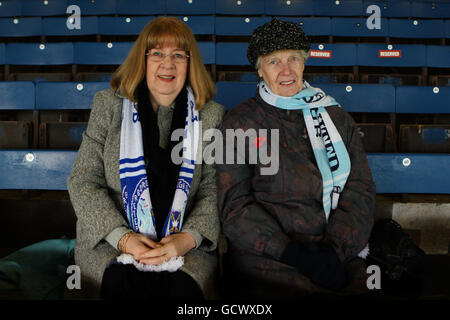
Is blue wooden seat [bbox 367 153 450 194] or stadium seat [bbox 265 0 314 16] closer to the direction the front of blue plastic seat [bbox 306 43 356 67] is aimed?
the blue wooden seat

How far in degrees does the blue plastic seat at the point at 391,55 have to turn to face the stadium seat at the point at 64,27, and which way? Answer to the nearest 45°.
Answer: approximately 90° to its right

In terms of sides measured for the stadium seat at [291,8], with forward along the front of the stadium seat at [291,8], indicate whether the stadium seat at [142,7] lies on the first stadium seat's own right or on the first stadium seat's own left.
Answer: on the first stadium seat's own right

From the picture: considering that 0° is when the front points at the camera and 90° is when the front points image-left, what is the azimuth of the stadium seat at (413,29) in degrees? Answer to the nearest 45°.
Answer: approximately 0°

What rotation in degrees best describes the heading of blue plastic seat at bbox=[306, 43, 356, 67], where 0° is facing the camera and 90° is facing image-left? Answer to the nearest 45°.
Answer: approximately 0°

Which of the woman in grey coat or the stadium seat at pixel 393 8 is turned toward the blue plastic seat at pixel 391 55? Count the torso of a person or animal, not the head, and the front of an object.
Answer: the stadium seat
